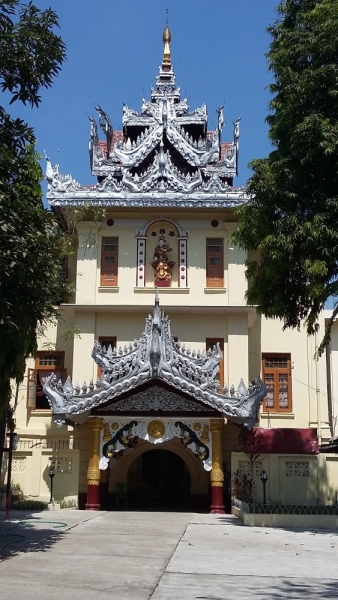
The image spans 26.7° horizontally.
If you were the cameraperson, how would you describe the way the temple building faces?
facing the viewer

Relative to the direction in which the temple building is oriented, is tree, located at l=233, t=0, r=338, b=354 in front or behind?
in front

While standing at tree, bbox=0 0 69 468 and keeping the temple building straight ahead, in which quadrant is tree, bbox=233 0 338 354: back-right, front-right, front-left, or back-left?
front-right
